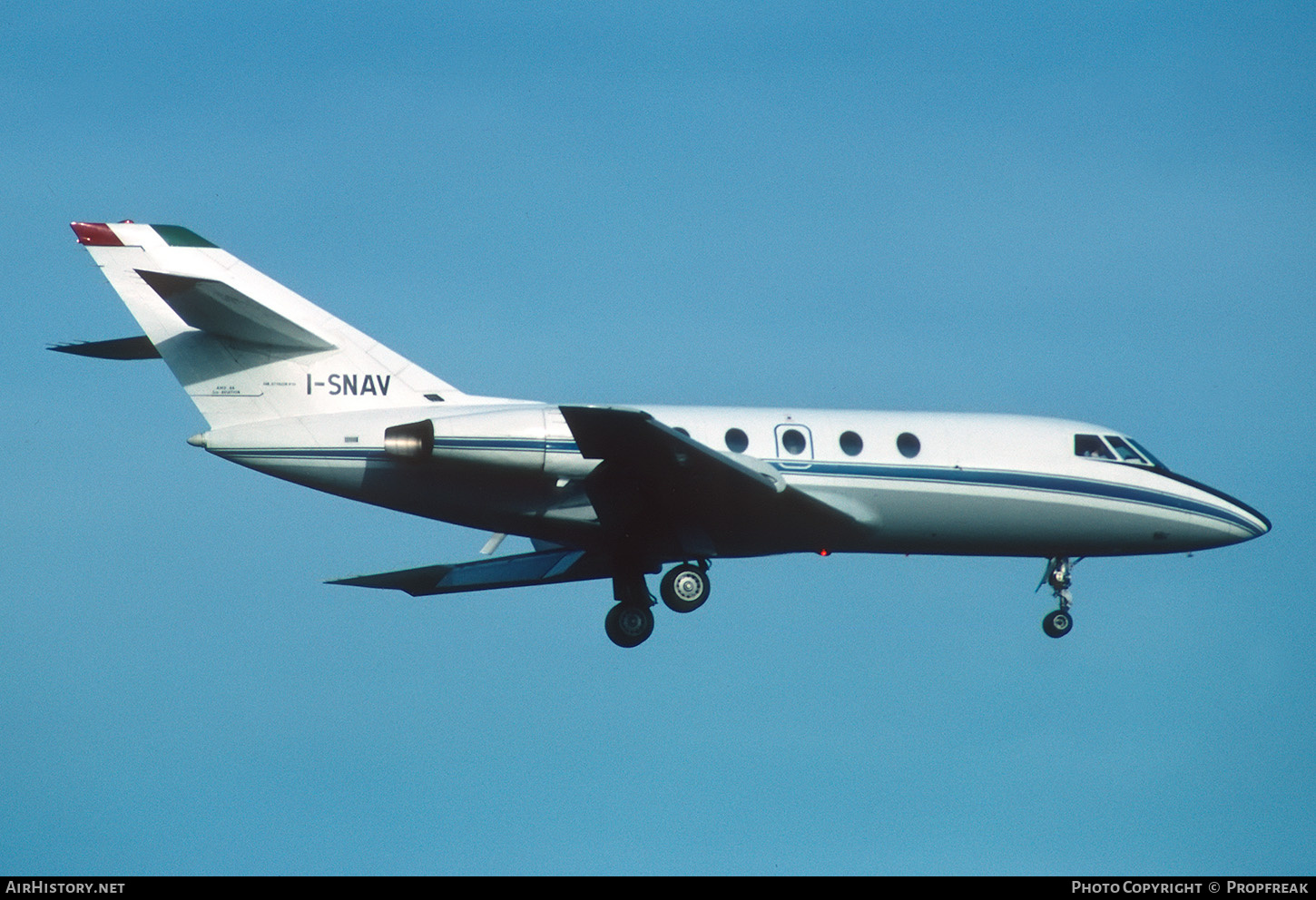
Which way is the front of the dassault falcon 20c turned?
to the viewer's right
